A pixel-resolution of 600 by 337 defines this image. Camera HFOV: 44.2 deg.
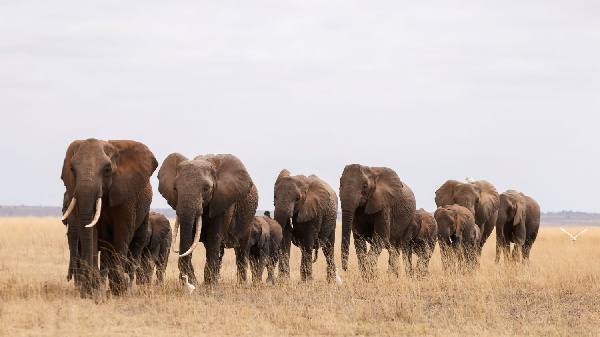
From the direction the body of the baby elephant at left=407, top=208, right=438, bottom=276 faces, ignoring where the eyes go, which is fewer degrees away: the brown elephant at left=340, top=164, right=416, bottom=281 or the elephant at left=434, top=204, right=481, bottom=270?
the brown elephant

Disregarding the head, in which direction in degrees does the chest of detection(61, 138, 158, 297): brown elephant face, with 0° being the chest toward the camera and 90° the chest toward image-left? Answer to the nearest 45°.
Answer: approximately 45°

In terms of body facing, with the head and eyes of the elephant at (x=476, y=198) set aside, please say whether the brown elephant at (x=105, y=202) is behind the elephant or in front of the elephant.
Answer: in front

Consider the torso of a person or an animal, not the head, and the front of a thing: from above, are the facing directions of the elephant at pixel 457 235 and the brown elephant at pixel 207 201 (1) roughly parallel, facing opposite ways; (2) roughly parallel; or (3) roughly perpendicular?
roughly parallel

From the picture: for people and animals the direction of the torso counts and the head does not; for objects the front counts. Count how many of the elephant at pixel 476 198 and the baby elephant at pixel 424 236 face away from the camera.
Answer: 0

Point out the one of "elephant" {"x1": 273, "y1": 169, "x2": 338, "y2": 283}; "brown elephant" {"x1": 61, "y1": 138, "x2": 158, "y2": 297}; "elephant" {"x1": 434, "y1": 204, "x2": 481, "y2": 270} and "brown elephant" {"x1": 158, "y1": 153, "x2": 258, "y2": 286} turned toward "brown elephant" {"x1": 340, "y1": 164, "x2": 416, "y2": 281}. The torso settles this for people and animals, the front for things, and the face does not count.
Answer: "elephant" {"x1": 434, "y1": 204, "x2": 481, "y2": 270}

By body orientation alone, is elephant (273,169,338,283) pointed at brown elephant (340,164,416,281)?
no

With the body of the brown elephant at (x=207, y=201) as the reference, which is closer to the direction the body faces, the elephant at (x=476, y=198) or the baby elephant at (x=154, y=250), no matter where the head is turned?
the baby elephant

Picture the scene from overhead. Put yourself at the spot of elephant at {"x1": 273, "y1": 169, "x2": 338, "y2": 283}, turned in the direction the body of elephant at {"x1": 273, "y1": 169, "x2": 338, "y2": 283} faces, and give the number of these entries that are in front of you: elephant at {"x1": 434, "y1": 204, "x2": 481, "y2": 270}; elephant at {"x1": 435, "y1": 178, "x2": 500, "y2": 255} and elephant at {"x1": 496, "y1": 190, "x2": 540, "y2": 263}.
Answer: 0

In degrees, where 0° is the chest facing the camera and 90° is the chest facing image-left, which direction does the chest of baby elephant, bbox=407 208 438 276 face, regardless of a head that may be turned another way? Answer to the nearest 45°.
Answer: approximately 45°

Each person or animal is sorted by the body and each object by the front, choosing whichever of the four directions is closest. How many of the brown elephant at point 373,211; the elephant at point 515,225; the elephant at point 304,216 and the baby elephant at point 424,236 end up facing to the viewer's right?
0

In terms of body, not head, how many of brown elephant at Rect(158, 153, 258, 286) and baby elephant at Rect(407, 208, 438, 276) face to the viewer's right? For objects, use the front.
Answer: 0

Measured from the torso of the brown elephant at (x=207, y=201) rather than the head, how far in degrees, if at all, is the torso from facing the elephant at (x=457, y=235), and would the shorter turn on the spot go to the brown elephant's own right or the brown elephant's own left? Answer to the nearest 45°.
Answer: approximately 180°

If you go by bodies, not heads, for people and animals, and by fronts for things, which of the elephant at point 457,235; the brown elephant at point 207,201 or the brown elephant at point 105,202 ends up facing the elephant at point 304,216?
the elephant at point 457,235

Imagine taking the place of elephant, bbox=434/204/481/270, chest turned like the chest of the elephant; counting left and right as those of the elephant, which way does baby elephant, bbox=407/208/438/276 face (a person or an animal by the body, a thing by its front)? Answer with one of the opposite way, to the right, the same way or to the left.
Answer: the same way

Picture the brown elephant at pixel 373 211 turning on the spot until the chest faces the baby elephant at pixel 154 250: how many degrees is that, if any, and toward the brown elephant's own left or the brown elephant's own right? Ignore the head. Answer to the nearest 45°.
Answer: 0° — it already faces it

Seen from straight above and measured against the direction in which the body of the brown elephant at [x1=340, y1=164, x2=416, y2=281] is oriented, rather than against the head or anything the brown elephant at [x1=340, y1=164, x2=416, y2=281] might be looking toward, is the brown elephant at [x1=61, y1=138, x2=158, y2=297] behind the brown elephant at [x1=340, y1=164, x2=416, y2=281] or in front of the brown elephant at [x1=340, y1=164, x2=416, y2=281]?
in front
